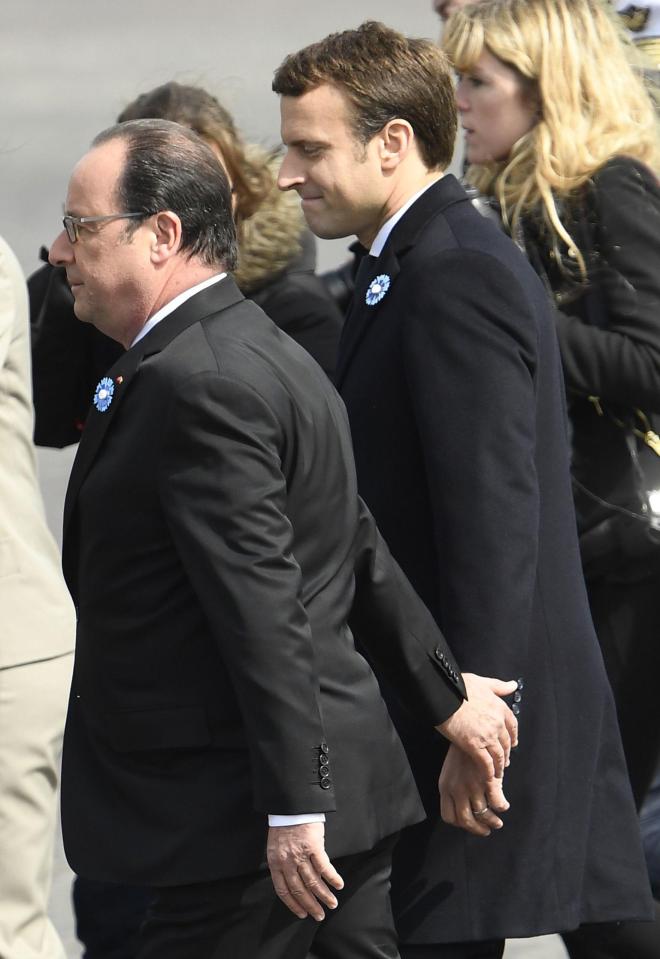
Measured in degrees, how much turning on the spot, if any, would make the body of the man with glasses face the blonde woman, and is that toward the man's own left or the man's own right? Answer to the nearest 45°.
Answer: approximately 135° to the man's own right

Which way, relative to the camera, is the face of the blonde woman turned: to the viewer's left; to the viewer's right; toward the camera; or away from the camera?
to the viewer's left

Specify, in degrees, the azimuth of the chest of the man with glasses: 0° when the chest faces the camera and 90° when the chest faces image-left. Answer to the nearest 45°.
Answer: approximately 90°

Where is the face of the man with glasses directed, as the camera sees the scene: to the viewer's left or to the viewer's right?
to the viewer's left
